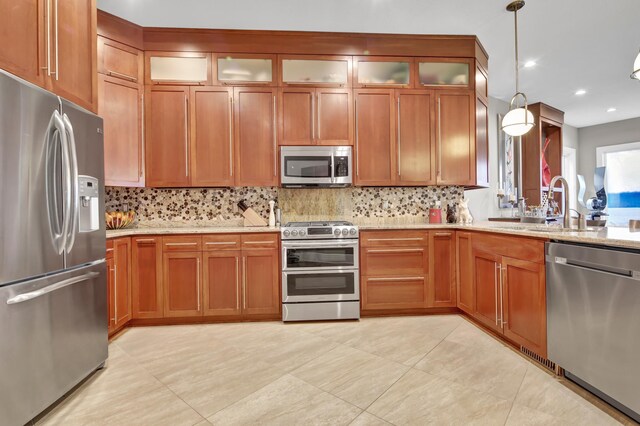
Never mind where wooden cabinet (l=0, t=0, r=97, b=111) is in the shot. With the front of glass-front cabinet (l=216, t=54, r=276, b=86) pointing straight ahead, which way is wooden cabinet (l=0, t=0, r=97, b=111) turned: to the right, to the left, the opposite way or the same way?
to the left

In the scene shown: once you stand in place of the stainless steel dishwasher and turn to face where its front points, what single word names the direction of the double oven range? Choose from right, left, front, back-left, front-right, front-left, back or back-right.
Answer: front-right

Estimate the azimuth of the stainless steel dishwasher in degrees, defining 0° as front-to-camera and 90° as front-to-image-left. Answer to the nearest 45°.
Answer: approximately 45°

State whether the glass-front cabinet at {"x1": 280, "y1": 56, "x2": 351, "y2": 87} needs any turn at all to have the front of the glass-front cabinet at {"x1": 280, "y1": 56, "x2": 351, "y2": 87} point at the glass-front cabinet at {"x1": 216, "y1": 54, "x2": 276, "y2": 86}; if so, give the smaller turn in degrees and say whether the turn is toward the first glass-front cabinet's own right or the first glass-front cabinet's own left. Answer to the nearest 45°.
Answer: approximately 90° to the first glass-front cabinet's own right

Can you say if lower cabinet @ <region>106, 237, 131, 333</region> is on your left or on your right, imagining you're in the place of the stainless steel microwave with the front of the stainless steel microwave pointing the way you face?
on your right

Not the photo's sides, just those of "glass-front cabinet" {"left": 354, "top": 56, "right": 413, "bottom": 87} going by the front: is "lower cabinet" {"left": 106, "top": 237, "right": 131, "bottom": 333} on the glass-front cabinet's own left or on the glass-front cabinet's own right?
on the glass-front cabinet's own right

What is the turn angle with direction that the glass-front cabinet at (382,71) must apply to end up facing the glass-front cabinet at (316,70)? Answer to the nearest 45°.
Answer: approximately 90° to its right

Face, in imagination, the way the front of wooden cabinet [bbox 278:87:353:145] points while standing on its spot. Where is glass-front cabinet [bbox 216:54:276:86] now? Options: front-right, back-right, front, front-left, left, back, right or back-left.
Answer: right

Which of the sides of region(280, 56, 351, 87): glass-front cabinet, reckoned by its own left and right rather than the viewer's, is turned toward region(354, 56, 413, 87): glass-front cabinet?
left

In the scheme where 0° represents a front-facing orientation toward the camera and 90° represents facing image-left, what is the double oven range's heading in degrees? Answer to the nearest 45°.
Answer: approximately 0°

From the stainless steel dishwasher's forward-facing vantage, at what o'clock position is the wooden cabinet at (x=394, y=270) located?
The wooden cabinet is roughly at 2 o'clock from the stainless steel dishwasher.

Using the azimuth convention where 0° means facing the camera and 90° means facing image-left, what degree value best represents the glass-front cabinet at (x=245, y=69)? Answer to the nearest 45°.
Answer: approximately 0°

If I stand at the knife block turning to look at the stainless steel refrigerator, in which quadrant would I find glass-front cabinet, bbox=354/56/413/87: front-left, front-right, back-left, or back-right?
back-left
